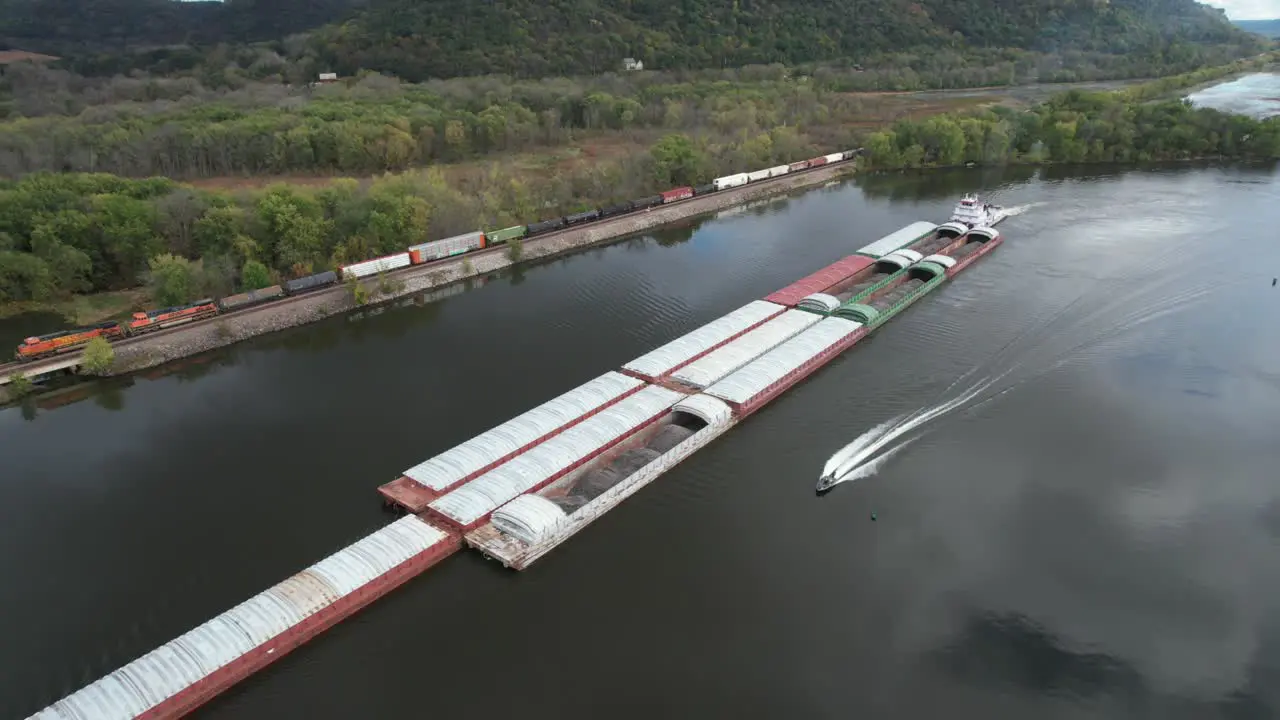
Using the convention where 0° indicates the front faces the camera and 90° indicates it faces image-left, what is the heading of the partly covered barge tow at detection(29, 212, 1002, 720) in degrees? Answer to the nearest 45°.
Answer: approximately 45°
